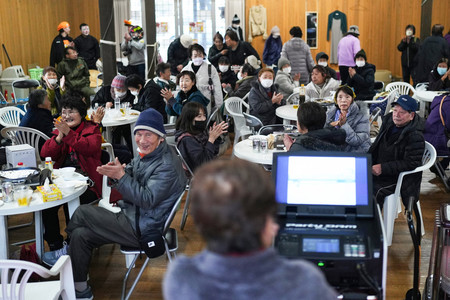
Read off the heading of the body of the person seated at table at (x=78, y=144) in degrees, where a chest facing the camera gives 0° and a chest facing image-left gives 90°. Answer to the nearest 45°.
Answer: approximately 45°

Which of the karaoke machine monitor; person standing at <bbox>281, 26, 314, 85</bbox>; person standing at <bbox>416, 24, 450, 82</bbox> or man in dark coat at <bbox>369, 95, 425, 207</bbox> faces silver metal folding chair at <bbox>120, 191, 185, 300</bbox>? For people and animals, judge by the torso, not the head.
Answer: the man in dark coat

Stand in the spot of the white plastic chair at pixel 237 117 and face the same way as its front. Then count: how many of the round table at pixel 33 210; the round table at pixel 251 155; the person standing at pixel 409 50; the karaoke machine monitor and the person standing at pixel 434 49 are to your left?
2

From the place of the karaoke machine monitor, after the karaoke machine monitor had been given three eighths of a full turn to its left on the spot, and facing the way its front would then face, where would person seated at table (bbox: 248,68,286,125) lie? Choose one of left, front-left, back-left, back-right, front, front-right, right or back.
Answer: front-left

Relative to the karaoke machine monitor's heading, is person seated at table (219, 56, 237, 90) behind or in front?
behind

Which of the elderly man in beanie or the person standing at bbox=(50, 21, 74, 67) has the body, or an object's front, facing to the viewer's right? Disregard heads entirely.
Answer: the person standing

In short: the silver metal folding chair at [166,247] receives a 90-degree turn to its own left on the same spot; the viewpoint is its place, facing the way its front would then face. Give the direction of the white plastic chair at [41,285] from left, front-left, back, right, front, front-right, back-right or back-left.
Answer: front-right

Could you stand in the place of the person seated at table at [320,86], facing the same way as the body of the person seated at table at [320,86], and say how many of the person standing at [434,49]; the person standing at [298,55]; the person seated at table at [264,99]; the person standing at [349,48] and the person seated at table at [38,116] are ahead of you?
2

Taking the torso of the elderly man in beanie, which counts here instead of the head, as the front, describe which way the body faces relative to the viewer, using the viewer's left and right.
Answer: facing to the left of the viewer

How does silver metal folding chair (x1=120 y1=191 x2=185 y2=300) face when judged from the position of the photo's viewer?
facing to the left of the viewer

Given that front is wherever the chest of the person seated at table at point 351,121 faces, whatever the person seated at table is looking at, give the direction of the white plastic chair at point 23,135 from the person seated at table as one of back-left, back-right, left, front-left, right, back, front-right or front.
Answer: front-right
